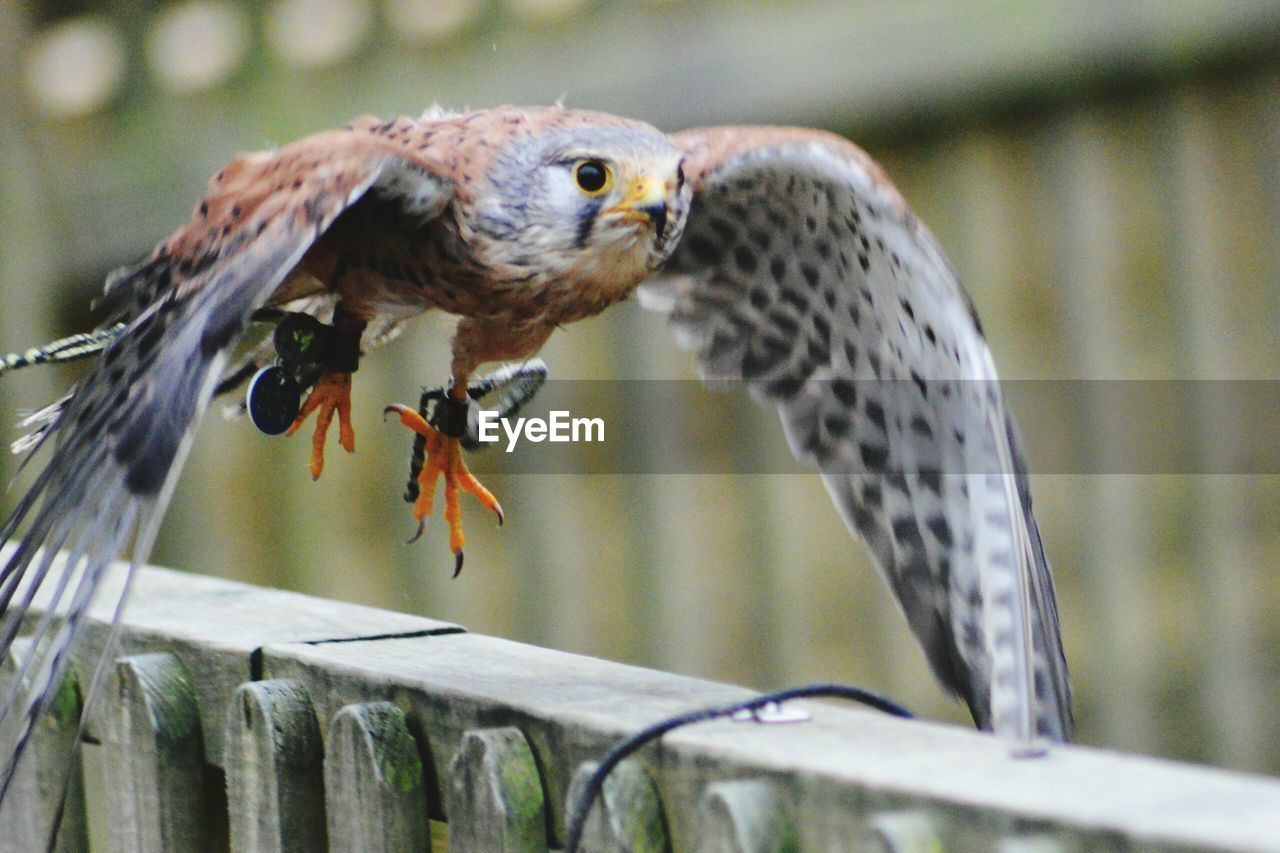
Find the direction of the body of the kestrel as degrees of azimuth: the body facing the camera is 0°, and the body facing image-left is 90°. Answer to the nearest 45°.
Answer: approximately 315°
